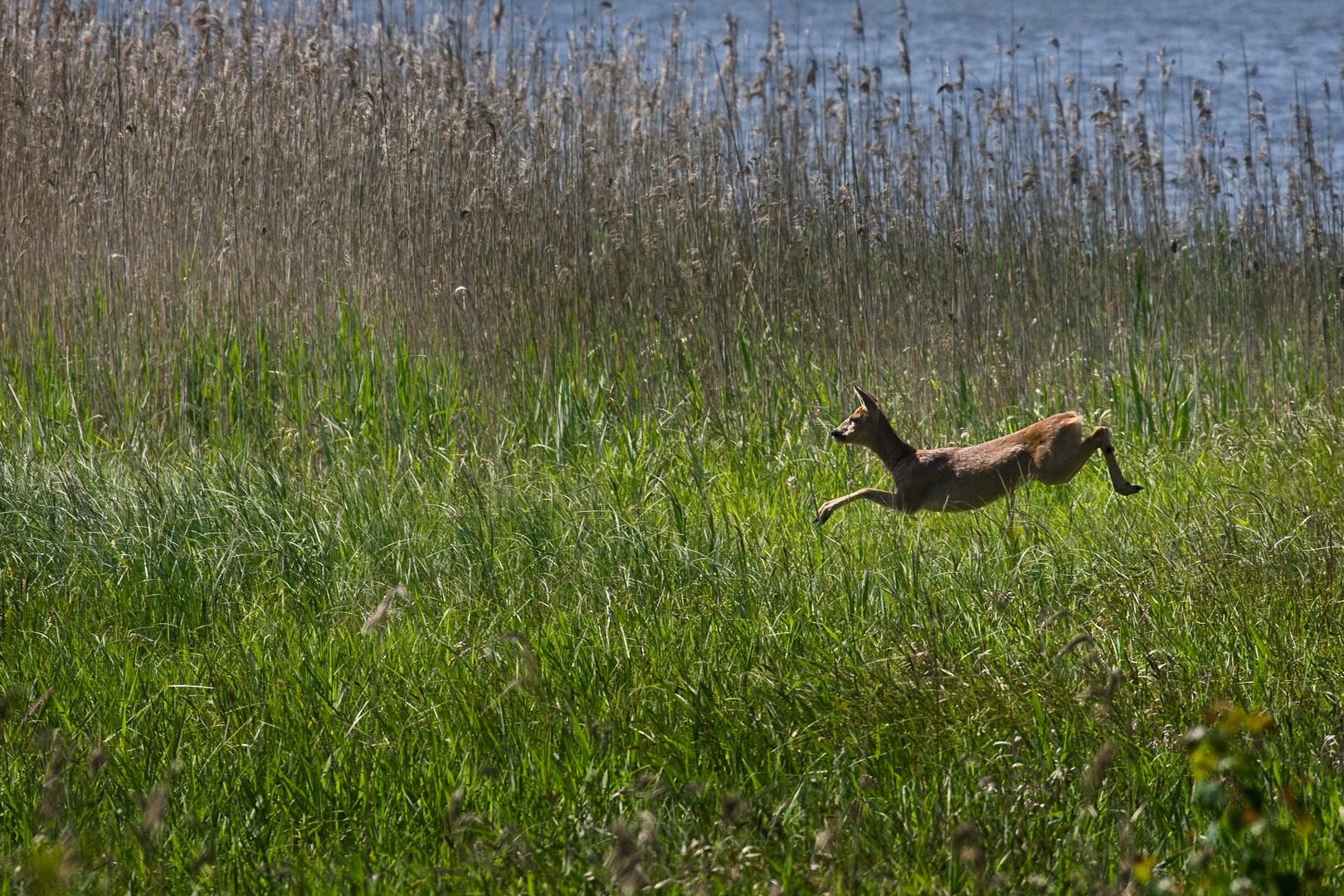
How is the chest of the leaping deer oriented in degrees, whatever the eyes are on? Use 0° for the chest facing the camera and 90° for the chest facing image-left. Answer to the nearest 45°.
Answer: approximately 90°
